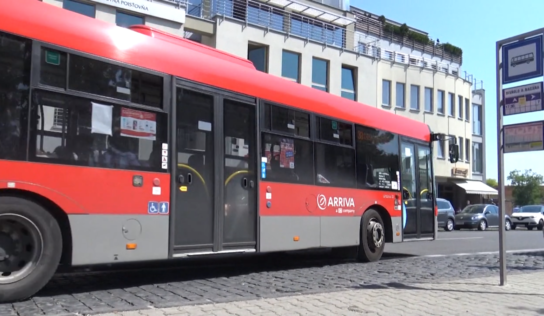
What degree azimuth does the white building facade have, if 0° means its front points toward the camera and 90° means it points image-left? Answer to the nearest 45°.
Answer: approximately 315°

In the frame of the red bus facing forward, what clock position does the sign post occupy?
The sign post is roughly at 1 o'clock from the red bus.

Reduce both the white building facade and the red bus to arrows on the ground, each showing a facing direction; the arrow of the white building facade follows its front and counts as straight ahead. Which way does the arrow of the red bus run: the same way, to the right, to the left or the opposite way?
to the left

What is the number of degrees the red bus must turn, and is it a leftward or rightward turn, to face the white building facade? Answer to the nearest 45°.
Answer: approximately 45° to its left

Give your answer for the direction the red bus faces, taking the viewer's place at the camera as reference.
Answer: facing away from the viewer and to the right of the viewer
